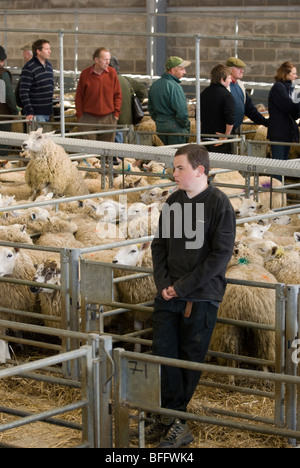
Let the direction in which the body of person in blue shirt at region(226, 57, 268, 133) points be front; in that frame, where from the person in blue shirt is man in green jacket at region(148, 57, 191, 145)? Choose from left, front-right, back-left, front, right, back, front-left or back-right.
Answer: back-right

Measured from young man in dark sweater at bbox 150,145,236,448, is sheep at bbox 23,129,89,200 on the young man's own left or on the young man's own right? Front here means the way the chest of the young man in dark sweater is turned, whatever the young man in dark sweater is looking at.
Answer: on the young man's own right

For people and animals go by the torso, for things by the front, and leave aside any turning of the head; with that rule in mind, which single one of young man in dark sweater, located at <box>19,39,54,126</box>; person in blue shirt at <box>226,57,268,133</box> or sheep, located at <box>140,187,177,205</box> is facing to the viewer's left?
the sheep

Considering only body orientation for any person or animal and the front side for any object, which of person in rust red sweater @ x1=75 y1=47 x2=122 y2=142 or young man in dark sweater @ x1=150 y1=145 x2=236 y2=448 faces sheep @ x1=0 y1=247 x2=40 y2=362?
the person in rust red sweater

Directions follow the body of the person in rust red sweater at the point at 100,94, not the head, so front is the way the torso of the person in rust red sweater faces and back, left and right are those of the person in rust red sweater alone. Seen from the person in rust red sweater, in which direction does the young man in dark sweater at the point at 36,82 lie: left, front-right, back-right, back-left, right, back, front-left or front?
back-right

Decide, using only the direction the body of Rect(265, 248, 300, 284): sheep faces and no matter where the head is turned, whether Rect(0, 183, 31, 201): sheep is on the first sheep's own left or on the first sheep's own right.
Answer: on the first sheep's own right

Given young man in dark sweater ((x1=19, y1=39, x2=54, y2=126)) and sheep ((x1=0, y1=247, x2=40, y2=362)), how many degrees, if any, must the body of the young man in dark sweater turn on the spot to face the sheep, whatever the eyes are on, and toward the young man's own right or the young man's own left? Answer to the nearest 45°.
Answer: approximately 45° to the young man's own right

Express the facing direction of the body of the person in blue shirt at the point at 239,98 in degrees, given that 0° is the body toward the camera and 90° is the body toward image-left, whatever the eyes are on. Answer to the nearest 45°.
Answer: approximately 315°
